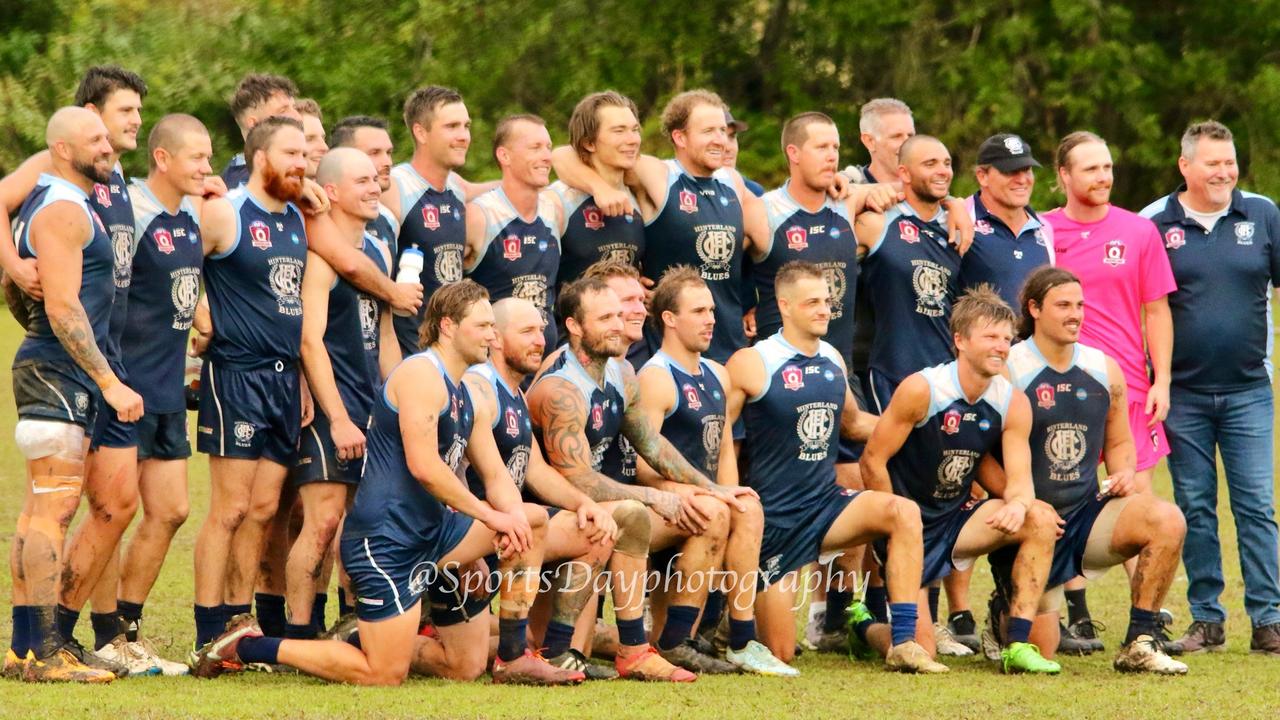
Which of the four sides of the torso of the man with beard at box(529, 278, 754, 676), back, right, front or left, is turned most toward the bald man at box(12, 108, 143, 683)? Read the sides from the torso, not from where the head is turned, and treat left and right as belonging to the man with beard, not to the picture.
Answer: right

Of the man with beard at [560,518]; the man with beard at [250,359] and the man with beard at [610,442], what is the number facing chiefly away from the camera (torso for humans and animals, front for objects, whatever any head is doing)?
0

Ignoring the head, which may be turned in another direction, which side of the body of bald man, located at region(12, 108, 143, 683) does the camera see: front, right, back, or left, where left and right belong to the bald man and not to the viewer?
right

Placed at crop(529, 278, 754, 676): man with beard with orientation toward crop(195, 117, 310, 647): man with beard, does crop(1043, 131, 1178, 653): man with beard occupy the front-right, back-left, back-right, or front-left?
back-right

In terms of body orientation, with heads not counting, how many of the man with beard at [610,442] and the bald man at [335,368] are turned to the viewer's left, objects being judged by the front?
0

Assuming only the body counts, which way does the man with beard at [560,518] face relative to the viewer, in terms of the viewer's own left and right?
facing the viewer and to the right of the viewer

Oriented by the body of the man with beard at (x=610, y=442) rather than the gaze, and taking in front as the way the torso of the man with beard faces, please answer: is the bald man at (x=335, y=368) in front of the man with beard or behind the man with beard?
behind

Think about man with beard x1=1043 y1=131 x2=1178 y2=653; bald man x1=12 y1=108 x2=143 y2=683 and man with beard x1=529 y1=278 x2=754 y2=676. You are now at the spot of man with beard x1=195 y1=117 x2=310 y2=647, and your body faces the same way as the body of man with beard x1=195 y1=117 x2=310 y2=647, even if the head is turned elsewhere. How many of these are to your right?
1

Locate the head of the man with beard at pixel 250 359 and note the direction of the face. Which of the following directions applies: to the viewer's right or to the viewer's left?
to the viewer's right
